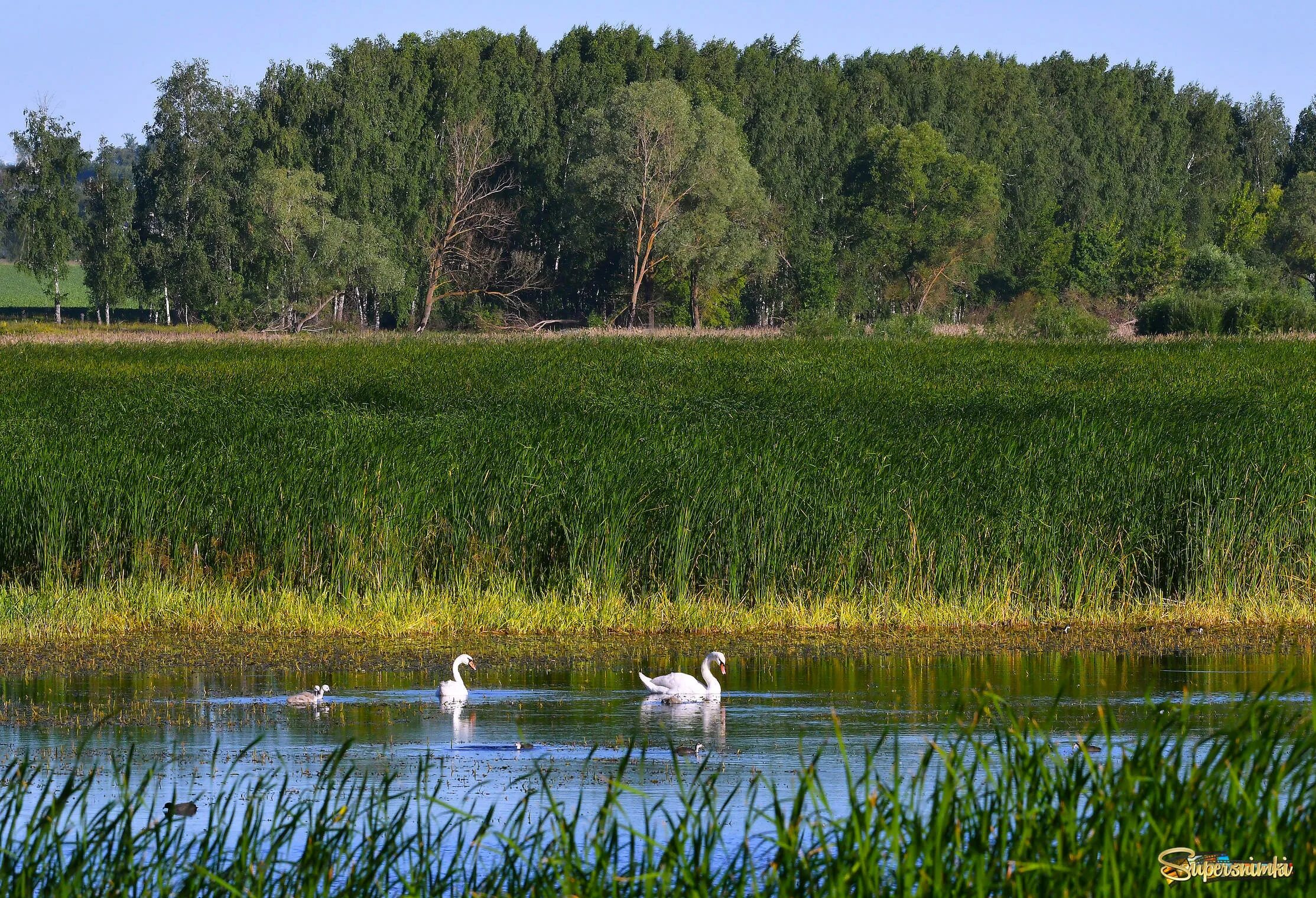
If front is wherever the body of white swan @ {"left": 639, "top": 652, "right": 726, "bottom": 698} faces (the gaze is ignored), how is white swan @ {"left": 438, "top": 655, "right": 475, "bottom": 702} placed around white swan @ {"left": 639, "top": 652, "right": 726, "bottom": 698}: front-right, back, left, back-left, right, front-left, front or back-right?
back

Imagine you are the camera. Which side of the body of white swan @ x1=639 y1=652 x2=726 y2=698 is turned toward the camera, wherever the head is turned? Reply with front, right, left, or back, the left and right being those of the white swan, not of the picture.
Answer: right
